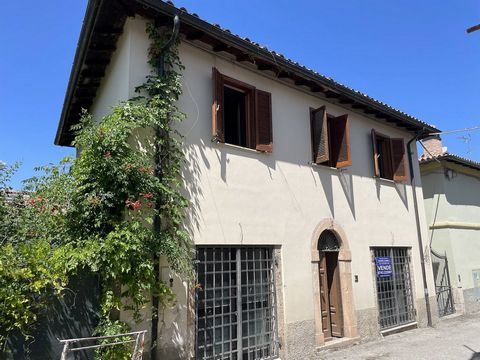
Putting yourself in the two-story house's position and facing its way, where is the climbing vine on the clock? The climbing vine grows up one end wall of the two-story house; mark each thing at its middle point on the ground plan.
The climbing vine is roughly at 3 o'clock from the two-story house.

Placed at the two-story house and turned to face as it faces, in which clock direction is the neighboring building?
The neighboring building is roughly at 9 o'clock from the two-story house.

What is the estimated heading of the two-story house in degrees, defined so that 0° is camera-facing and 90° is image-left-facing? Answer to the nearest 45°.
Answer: approximately 315°
